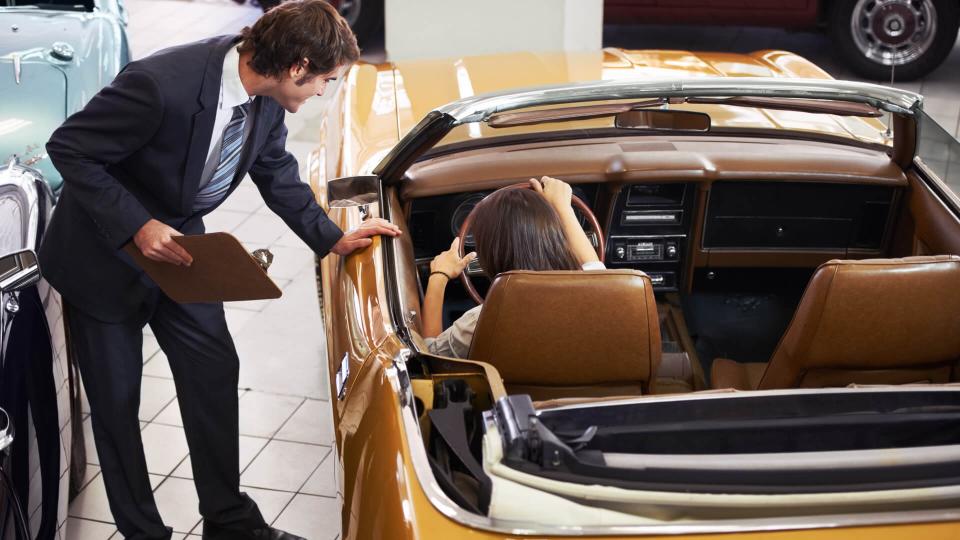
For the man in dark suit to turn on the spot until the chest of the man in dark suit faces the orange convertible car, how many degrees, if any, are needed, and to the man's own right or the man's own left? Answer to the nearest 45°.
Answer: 0° — they already face it

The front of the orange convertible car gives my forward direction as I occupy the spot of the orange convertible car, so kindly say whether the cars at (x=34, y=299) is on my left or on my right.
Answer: on my left

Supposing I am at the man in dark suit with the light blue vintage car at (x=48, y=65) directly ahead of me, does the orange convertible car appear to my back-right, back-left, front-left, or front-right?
back-right

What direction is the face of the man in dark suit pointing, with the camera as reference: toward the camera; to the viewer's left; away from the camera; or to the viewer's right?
to the viewer's right

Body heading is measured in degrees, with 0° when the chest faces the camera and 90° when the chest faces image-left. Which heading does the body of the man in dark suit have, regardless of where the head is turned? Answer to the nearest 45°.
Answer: approximately 315°

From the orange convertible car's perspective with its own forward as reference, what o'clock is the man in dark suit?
The man in dark suit is roughly at 9 o'clock from the orange convertible car.

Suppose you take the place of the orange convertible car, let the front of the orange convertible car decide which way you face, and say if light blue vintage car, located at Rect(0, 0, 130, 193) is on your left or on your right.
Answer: on your left

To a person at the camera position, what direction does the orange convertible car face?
facing away from the viewer

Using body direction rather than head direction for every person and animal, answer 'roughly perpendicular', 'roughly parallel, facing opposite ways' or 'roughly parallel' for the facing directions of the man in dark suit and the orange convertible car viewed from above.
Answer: roughly perpendicular

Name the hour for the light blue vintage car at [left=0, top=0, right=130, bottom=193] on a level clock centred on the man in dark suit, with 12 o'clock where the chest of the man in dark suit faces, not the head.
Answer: The light blue vintage car is roughly at 7 o'clock from the man in dark suit.
